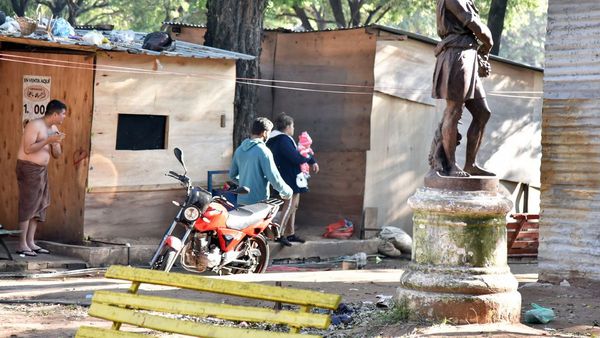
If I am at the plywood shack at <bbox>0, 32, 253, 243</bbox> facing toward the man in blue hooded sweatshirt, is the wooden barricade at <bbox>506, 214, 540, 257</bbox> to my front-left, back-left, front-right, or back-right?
front-left

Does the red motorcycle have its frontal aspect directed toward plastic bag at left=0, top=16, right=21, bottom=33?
no

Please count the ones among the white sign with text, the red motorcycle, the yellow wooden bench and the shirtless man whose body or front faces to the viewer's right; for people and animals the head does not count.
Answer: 1

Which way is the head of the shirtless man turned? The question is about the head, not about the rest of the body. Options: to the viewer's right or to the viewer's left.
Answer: to the viewer's right

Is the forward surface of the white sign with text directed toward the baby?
no

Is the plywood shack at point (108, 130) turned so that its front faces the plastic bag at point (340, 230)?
no

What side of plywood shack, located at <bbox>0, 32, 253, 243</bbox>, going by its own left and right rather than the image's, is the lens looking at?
front

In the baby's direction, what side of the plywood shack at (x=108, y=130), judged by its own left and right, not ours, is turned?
left

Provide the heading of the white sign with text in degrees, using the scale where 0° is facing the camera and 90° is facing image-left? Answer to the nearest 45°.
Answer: approximately 0°

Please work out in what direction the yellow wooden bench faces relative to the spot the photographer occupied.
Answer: facing the viewer and to the left of the viewer
